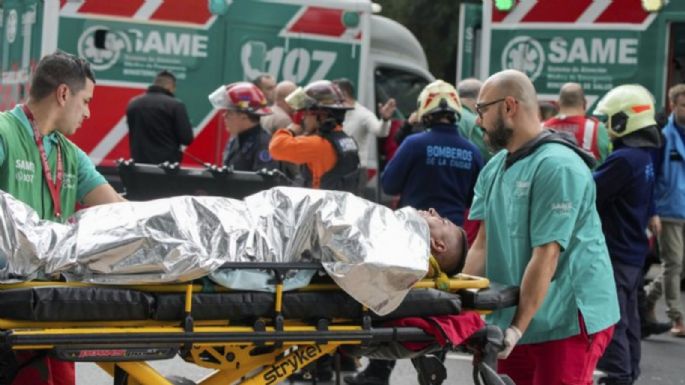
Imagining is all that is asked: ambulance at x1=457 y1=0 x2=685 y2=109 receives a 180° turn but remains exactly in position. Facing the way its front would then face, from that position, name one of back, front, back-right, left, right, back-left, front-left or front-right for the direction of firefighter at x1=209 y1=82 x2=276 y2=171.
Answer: front-left

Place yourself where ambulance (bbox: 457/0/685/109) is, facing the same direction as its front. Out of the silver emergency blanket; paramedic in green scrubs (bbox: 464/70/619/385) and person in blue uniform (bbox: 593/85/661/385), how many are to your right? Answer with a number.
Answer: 3

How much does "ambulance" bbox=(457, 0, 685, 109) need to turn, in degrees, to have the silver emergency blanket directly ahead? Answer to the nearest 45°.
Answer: approximately 90° to its right

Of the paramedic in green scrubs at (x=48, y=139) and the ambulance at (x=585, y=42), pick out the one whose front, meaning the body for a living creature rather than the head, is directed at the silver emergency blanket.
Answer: the paramedic in green scrubs

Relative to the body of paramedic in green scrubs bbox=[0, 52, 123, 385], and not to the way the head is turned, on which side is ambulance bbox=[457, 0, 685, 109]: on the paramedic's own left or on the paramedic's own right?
on the paramedic's own left

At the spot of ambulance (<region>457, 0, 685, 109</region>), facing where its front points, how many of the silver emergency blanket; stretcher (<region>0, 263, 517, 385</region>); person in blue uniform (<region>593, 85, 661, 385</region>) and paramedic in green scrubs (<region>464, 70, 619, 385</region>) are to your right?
4

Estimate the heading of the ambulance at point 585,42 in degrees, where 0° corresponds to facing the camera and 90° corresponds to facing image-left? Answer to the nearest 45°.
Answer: approximately 270°
